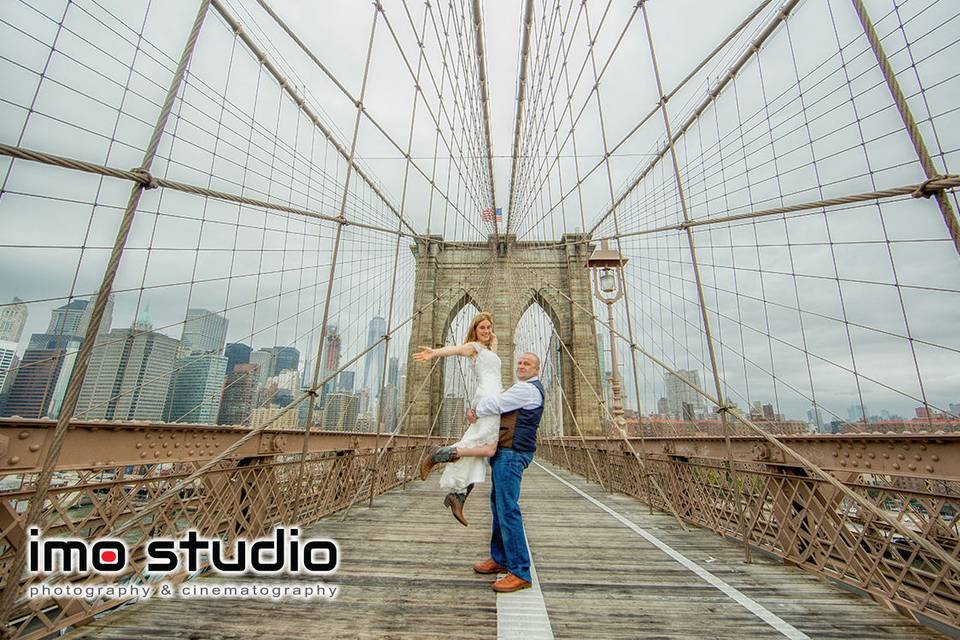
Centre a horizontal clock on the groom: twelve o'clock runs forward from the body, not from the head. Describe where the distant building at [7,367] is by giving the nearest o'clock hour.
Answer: The distant building is roughly at 2 o'clock from the groom.

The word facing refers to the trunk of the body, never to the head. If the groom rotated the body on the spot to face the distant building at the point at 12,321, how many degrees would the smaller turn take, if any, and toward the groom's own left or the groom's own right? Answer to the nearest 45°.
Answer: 0° — they already face it

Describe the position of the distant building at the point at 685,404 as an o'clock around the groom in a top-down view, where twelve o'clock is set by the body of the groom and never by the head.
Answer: The distant building is roughly at 4 o'clock from the groom.

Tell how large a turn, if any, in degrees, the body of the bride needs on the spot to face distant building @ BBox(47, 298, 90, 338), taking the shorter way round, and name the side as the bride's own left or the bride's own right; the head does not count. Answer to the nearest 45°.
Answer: approximately 135° to the bride's own right

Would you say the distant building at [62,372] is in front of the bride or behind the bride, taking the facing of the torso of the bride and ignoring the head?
behind

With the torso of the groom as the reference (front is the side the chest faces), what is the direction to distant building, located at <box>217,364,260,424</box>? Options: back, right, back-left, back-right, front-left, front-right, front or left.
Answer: front-right

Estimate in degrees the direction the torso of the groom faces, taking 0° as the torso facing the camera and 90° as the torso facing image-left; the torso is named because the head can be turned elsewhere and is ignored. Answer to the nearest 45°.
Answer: approximately 90°

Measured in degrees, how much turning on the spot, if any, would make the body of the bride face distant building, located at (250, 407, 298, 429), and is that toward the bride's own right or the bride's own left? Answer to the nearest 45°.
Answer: approximately 180°

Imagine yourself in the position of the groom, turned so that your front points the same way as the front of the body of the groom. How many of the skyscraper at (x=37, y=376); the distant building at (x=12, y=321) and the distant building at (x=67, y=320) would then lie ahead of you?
3

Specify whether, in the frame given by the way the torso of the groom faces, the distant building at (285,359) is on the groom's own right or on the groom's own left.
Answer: on the groom's own right

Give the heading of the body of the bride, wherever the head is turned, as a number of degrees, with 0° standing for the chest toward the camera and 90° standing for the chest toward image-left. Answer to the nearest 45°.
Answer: approximately 315°

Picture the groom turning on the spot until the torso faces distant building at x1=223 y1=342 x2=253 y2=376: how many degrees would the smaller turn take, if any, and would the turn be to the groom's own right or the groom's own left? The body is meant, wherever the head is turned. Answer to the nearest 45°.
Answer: approximately 45° to the groom's own right

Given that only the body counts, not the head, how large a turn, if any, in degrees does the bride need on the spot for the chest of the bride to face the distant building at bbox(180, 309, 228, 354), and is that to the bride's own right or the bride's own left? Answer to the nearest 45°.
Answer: approximately 180°

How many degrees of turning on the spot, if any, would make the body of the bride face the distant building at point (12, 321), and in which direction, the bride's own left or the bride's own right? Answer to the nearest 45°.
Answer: approximately 135° to the bride's own right

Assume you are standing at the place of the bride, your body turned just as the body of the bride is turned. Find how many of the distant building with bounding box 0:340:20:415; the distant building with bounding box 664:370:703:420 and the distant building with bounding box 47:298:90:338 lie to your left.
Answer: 1

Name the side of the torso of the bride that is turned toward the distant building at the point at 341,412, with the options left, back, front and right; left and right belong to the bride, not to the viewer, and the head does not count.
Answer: back

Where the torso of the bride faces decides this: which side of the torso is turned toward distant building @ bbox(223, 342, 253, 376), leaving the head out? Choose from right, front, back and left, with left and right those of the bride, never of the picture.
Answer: back

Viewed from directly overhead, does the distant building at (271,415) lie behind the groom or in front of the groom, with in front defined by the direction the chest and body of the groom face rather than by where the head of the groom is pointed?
in front
